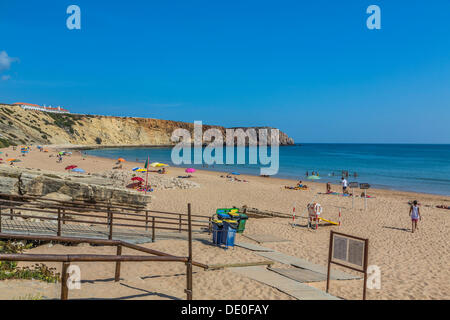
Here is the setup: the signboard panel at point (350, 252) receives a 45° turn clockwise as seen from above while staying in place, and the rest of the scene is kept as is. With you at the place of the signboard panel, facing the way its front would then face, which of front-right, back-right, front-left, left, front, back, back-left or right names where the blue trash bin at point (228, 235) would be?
front-right

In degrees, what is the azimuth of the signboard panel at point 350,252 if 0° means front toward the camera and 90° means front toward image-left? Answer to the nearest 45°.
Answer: approximately 45°

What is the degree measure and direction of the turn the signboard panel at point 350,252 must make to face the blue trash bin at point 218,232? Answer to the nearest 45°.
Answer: approximately 90° to its right

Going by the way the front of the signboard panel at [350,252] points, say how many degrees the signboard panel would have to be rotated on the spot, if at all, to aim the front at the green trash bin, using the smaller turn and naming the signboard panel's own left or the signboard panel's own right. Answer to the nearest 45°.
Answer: approximately 90° to the signboard panel's own right

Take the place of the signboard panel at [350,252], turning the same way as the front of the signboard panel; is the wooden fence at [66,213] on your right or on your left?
on your right
